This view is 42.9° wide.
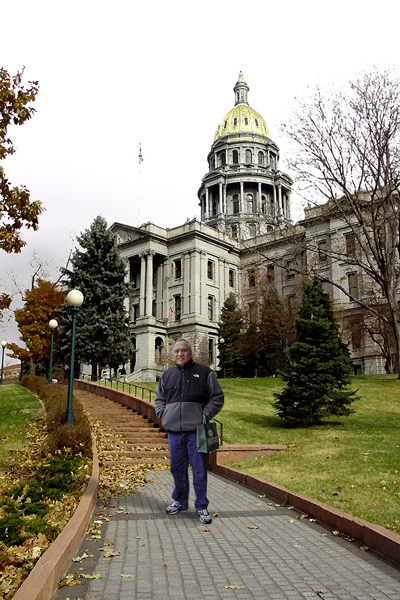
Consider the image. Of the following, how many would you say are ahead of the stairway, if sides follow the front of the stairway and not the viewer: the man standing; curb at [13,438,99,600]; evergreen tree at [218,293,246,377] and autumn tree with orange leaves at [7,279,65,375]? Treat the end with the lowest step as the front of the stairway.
2

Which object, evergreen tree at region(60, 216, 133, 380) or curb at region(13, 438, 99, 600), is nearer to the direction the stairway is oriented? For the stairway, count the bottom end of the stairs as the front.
the curb

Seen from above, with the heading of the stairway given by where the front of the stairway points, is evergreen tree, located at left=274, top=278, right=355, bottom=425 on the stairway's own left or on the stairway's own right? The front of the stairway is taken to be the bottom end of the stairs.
on the stairway's own left

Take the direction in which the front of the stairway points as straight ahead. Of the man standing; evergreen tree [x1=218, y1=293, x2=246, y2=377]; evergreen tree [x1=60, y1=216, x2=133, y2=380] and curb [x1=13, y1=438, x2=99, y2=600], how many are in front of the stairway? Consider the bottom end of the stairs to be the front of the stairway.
2

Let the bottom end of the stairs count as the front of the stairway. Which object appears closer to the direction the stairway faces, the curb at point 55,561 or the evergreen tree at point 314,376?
the curb

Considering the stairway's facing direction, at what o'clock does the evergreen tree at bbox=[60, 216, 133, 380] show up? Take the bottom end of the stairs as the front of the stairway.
The evergreen tree is roughly at 6 o'clock from the stairway.

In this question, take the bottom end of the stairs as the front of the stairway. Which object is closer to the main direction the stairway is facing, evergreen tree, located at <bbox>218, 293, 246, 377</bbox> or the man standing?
the man standing

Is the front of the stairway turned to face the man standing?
yes

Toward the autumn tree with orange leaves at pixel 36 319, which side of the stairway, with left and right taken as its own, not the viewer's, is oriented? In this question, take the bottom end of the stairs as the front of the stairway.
back

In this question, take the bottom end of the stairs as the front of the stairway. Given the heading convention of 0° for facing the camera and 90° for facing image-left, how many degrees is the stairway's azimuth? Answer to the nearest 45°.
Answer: approximately 0°

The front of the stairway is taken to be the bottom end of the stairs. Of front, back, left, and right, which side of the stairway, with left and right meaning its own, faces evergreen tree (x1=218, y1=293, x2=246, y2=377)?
back
